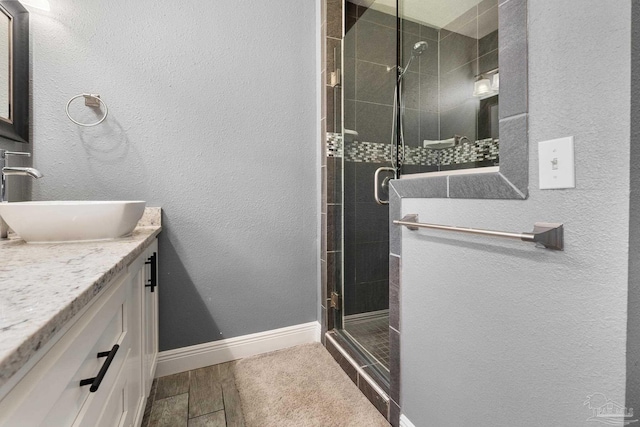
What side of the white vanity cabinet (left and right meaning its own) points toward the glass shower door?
front

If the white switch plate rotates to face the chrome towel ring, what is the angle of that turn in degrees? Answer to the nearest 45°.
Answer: approximately 45° to its right

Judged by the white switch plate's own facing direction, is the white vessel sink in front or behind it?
in front

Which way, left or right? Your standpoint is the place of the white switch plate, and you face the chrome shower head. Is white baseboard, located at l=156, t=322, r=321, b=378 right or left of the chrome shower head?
left

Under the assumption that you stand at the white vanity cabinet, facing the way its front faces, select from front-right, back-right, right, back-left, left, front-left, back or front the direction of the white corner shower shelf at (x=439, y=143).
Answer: front

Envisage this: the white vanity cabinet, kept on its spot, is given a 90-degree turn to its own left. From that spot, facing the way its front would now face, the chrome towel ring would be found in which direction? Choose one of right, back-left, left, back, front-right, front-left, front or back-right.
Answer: front

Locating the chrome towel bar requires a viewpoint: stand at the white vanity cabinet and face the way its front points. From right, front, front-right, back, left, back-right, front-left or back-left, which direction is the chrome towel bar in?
front-right

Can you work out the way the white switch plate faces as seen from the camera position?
facing the viewer and to the left of the viewer

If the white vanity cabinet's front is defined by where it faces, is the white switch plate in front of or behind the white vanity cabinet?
in front

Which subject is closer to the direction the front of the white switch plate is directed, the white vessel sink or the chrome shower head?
the white vessel sink

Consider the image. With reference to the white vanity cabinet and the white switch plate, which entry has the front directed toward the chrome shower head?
the white vanity cabinet

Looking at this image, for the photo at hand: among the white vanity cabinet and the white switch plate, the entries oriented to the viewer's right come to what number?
1

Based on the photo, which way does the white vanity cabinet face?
to the viewer's right

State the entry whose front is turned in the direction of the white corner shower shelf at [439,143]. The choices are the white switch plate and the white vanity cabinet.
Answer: the white vanity cabinet

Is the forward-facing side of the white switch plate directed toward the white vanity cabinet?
yes
